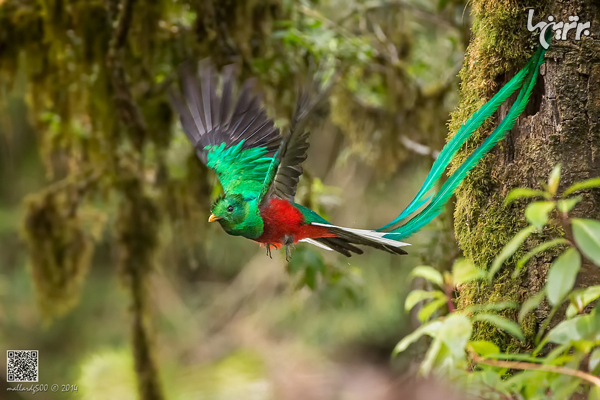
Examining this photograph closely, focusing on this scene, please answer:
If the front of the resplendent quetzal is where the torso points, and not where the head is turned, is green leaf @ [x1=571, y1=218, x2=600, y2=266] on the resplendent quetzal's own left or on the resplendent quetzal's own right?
on the resplendent quetzal's own left

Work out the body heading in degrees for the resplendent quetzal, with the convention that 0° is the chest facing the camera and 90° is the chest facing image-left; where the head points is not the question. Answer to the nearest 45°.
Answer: approximately 90°

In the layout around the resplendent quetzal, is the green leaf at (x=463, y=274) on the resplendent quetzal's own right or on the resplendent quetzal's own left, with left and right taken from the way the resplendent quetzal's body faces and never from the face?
on the resplendent quetzal's own left

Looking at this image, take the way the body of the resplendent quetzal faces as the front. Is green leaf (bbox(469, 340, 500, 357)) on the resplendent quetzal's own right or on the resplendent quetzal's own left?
on the resplendent quetzal's own left

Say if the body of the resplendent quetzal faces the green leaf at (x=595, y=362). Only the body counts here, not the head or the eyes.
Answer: no

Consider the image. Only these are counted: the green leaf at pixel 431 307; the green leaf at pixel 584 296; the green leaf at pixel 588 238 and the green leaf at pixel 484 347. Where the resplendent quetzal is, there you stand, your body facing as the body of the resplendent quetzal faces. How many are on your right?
0

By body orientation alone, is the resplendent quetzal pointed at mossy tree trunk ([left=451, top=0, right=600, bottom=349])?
no

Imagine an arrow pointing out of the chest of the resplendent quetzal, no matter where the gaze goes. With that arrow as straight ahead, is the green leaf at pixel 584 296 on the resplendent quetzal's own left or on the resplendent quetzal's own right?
on the resplendent quetzal's own left

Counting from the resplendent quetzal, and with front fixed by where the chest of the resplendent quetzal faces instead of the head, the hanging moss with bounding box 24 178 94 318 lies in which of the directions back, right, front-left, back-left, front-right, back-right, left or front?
front-right
